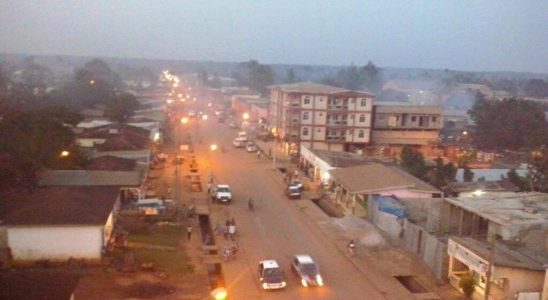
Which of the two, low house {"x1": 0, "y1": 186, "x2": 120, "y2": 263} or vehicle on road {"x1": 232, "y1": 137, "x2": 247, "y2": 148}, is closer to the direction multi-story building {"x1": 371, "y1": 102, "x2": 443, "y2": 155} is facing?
the low house

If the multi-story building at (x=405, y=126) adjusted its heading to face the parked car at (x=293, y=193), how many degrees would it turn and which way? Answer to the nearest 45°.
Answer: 0° — it already faces it

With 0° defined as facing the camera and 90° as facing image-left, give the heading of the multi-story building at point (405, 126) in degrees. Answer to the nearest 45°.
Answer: approximately 0°

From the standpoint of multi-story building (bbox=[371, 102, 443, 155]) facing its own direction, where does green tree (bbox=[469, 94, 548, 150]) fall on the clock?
The green tree is roughly at 8 o'clock from the multi-story building.

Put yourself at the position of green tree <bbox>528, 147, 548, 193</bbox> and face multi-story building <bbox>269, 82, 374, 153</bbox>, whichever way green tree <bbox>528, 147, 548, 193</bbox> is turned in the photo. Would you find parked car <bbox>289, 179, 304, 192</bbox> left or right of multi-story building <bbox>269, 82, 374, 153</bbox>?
left

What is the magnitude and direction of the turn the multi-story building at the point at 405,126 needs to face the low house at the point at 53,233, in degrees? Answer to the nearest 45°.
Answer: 0° — it already faces it

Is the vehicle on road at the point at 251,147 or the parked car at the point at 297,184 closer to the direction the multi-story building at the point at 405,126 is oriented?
the parked car

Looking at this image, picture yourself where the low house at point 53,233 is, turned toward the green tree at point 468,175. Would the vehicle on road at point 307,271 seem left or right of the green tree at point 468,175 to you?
right

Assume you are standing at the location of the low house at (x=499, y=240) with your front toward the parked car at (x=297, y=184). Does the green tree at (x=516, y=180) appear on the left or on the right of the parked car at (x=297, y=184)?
right
